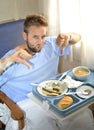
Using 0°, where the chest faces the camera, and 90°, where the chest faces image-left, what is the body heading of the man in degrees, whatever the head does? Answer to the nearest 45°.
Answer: approximately 315°
